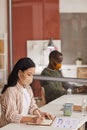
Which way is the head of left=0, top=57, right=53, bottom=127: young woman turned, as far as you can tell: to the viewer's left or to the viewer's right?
to the viewer's right

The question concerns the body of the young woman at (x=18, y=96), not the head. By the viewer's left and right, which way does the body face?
facing the viewer and to the right of the viewer
